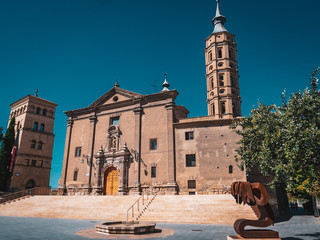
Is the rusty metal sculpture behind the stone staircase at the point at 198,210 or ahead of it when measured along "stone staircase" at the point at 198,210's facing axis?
ahead

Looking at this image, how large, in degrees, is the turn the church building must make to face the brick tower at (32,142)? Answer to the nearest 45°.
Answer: approximately 90° to its right

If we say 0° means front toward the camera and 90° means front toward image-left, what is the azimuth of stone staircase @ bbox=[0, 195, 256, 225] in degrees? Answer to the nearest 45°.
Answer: approximately 0°

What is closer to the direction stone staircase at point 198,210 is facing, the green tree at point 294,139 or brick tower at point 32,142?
the green tree

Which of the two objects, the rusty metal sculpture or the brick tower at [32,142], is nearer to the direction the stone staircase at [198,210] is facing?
the rusty metal sculpture

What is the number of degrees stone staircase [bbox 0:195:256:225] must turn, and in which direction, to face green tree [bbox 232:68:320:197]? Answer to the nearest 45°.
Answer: approximately 45° to its left

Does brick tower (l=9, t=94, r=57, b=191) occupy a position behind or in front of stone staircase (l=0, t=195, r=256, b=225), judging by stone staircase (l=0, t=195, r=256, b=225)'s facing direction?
behind

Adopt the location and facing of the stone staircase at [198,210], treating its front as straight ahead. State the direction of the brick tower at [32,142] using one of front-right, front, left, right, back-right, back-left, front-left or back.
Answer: back-right
